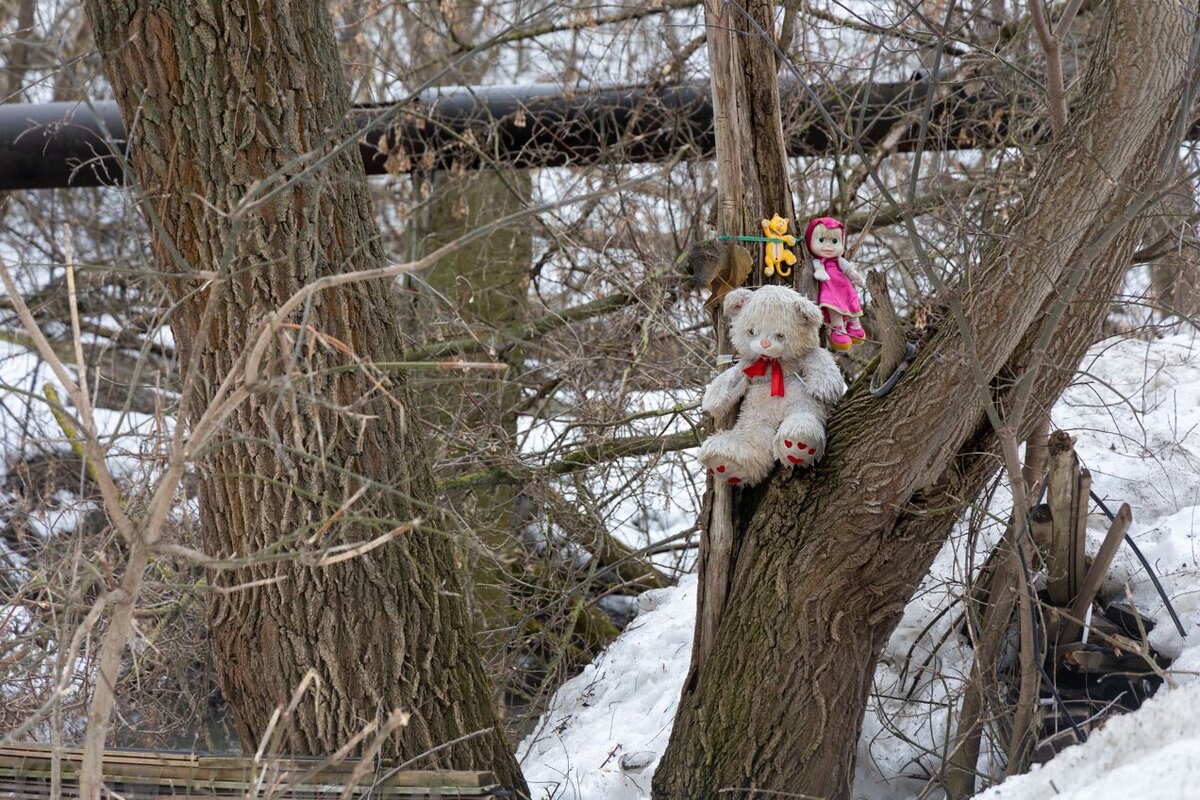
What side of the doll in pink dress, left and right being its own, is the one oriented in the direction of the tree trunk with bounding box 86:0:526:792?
right

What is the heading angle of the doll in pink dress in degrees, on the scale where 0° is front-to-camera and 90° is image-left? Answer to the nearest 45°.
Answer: approximately 0°

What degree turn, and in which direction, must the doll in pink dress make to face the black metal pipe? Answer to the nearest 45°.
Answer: approximately 135° to its right
